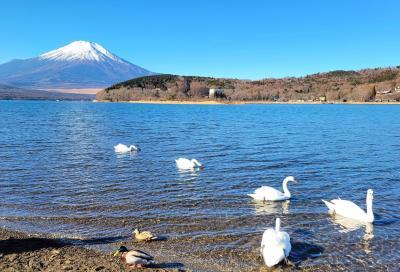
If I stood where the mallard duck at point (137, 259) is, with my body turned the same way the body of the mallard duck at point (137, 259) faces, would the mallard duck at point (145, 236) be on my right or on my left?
on my right

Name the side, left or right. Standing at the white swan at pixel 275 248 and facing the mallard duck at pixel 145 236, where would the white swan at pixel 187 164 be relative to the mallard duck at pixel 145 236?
right

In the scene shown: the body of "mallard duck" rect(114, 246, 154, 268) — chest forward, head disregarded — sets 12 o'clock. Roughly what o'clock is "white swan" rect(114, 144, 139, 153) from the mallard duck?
The white swan is roughly at 3 o'clock from the mallard duck.

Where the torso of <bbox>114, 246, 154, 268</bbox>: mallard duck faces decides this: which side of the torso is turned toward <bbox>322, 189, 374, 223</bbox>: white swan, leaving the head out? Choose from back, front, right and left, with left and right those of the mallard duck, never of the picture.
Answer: back

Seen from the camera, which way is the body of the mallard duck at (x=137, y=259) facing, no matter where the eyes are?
to the viewer's left

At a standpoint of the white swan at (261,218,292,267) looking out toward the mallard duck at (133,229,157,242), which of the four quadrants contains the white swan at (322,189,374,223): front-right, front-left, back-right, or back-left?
back-right

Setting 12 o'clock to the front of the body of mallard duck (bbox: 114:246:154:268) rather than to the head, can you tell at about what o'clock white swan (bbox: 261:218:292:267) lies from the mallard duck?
The white swan is roughly at 6 o'clock from the mallard duck.
